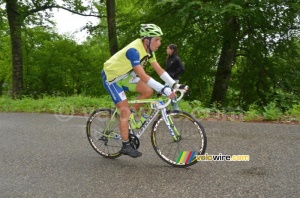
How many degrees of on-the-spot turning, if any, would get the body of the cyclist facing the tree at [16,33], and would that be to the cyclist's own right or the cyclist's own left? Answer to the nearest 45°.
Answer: approximately 180°

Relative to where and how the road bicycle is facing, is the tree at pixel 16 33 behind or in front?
behind

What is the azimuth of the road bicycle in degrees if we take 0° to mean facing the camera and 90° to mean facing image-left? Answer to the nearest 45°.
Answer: approximately 315°

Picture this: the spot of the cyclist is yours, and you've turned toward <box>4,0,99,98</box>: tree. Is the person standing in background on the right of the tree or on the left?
right

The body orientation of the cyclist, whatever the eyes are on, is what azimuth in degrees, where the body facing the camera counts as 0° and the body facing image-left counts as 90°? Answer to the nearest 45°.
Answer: approximately 315°

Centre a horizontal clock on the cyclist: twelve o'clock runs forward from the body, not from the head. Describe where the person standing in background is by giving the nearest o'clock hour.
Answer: The person standing in background is roughly at 8 o'clock from the cyclist.

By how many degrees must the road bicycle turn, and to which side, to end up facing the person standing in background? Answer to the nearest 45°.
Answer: approximately 135° to its left
